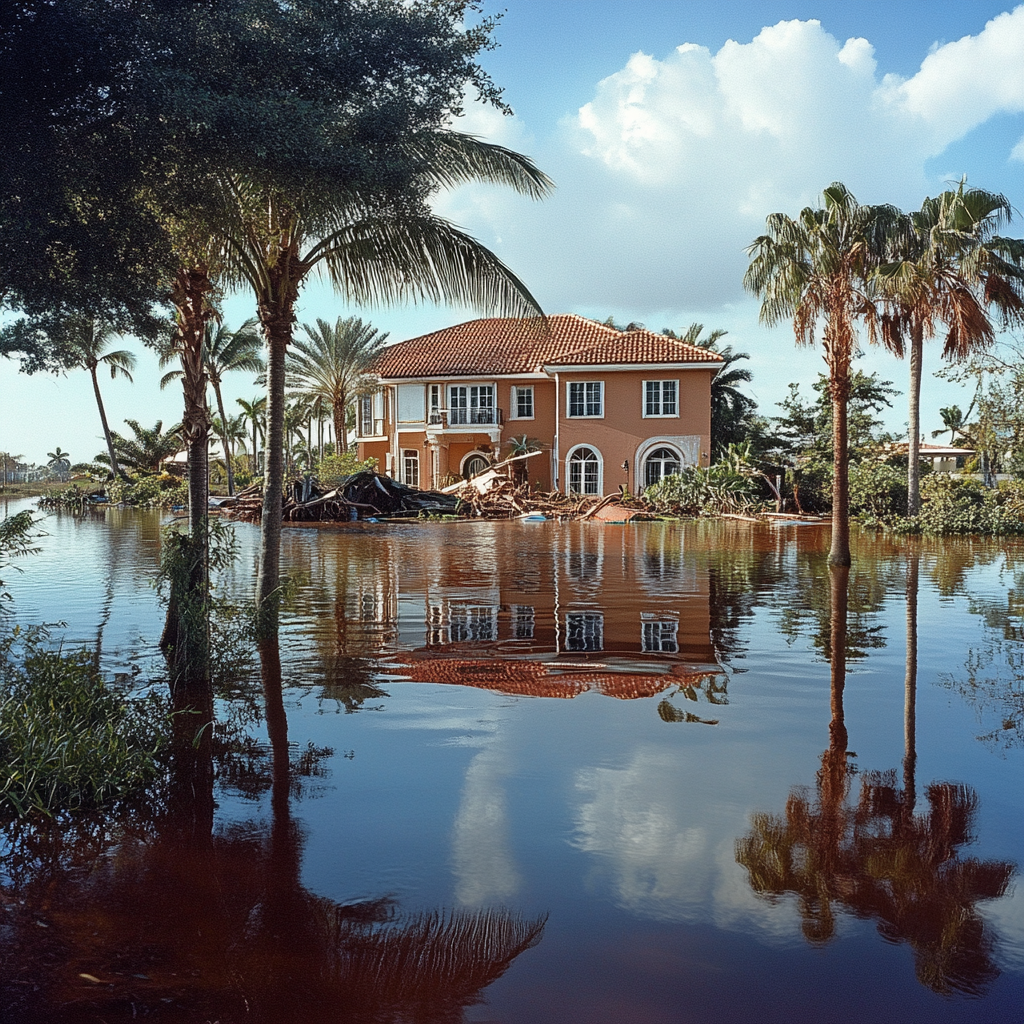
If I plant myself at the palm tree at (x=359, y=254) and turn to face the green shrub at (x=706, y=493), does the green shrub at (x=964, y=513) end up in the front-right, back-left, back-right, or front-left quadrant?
front-right

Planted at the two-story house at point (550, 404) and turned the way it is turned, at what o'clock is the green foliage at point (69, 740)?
The green foliage is roughly at 12 o'clock from the two-story house.

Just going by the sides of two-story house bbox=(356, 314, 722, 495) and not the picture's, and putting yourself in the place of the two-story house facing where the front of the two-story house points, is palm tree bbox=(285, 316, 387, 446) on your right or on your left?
on your right

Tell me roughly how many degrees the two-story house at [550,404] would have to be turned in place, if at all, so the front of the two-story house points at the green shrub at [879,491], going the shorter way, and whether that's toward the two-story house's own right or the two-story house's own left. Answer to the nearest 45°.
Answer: approximately 45° to the two-story house's own left

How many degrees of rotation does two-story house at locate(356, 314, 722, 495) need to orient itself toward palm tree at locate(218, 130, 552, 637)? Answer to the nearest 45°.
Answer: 0° — it already faces it

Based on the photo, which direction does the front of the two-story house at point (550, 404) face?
toward the camera

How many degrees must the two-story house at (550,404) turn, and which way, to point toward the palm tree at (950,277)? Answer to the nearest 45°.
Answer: approximately 45° to its left

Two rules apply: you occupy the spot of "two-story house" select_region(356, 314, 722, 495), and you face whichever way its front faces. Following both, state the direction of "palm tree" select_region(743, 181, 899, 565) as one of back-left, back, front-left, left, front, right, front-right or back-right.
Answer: front

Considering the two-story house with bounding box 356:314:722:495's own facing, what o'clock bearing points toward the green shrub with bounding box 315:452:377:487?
The green shrub is roughly at 3 o'clock from the two-story house.

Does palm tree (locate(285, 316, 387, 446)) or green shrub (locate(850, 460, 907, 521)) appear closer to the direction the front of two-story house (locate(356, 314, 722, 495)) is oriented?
the green shrub

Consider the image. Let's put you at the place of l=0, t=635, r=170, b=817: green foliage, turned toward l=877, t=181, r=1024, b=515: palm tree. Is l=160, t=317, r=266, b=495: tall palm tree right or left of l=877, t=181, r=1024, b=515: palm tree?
left
